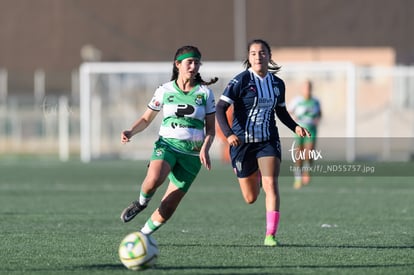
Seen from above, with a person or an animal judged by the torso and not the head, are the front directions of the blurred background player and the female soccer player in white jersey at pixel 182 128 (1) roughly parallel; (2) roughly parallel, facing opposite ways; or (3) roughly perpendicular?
roughly parallel

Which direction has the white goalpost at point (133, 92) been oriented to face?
toward the camera

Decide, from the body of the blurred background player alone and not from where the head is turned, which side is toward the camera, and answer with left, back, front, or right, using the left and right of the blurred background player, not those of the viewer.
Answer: front

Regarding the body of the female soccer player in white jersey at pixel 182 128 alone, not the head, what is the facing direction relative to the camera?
toward the camera

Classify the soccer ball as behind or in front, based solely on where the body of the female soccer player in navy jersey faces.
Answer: in front

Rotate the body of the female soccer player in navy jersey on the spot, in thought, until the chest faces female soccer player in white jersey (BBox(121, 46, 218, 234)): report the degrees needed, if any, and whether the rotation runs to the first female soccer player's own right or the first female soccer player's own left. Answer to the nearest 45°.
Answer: approximately 45° to the first female soccer player's own right

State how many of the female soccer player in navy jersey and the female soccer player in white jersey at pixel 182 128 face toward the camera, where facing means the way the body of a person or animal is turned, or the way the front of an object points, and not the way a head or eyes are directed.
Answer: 2

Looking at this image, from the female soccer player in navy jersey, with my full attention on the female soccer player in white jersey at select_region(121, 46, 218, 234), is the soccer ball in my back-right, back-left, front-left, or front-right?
front-left

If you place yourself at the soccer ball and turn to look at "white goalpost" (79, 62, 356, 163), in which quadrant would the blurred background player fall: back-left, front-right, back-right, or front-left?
front-right

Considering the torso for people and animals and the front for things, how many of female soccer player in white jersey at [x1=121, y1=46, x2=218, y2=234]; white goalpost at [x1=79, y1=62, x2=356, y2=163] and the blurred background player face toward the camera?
3

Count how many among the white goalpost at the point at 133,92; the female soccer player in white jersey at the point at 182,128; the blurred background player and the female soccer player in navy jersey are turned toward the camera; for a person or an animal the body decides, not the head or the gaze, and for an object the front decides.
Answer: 4

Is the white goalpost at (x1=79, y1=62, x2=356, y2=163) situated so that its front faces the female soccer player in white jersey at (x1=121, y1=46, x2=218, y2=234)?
yes

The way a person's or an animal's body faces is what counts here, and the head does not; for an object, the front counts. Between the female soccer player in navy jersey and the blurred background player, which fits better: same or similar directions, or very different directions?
same or similar directions

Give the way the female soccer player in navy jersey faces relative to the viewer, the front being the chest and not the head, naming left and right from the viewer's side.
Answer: facing the viewer

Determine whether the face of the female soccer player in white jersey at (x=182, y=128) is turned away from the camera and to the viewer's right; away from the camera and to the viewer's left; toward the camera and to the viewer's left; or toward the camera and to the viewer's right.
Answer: toward the camera and to the viewer's right

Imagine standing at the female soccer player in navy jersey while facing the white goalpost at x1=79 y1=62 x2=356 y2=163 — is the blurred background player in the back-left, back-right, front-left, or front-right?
front-right
